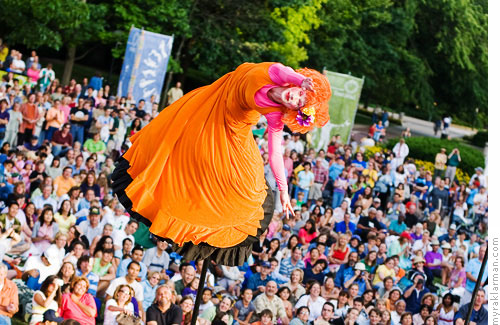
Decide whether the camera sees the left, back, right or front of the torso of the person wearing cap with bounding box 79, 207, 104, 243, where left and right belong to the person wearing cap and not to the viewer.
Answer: front

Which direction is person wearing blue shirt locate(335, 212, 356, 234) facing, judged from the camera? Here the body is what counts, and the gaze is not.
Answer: toward the camera

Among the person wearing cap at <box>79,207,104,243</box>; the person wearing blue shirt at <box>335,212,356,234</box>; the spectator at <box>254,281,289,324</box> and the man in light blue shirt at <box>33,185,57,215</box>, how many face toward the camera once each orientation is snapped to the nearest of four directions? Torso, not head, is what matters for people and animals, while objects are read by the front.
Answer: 4

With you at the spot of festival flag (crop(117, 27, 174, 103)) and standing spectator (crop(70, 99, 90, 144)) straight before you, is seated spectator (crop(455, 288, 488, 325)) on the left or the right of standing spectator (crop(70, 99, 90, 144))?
left

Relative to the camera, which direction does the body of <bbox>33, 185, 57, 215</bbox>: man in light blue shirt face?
toward the camera

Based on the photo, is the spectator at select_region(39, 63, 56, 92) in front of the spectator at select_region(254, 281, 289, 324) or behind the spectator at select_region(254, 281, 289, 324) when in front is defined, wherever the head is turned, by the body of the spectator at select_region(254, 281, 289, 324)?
behind

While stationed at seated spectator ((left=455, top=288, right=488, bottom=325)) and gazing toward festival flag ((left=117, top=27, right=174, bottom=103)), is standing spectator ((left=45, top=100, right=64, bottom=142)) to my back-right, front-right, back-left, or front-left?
front-left
